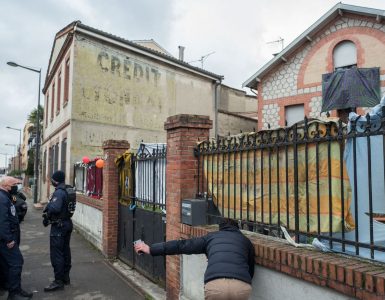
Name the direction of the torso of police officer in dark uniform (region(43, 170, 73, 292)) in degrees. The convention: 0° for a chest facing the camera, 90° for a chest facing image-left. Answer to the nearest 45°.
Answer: approximately 90°

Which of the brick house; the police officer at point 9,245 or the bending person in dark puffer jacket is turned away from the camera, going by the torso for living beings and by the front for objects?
the bending person in dark puffer jacket

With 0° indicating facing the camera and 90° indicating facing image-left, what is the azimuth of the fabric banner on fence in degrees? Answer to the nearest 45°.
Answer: approximately 45°

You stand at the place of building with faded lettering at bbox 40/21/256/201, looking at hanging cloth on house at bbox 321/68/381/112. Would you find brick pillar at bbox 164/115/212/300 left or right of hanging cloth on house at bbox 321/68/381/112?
right

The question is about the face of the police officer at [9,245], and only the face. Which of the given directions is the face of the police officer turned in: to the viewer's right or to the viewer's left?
to the viewer's right

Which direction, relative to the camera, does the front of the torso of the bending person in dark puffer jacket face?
away from the camera

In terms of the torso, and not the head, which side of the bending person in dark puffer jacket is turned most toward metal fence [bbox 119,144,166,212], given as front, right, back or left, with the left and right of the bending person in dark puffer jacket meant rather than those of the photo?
front

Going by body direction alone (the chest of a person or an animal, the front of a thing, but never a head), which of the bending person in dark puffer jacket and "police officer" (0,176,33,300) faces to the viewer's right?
the police officer

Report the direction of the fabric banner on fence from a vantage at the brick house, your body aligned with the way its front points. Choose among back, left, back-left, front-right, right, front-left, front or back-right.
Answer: front-left

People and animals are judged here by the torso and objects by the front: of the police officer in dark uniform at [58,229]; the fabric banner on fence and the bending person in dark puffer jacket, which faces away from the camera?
the bending person in dark puffer jacket

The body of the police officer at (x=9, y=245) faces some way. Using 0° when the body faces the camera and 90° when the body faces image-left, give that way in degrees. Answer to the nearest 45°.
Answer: approximately 270°

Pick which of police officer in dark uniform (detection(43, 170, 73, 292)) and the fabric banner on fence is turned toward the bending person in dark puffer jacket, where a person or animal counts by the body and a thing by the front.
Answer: the fabric banner on fence
